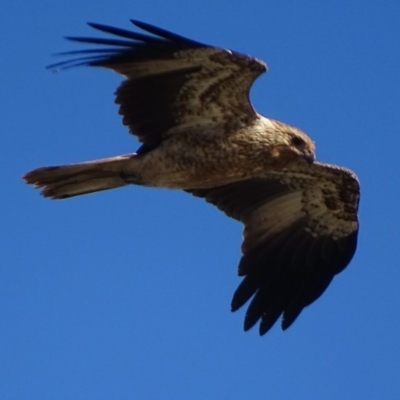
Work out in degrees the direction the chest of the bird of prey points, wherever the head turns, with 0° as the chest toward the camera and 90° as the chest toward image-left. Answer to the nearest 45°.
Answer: approximately 270°
